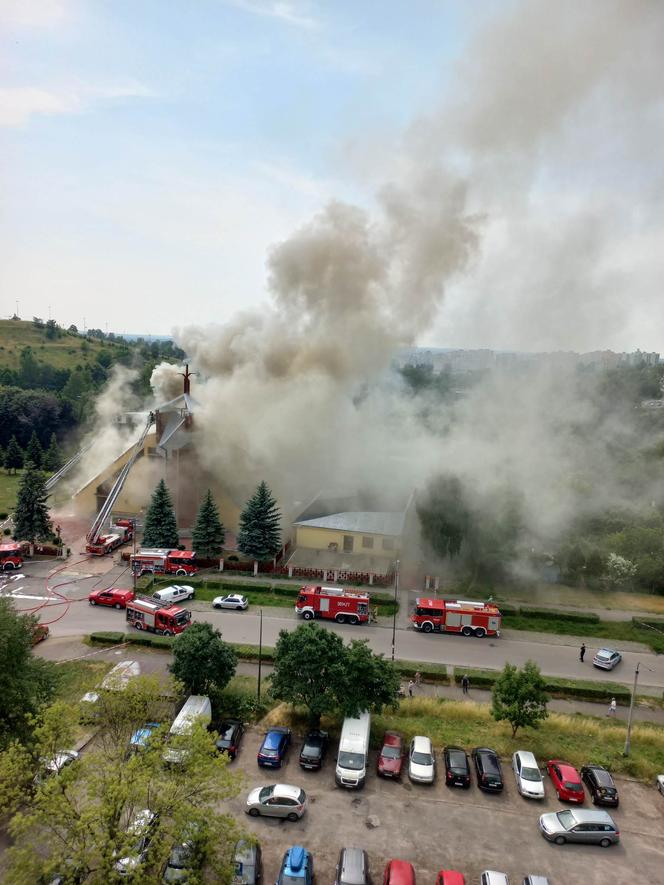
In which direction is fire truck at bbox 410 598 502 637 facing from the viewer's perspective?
to the viewer's left

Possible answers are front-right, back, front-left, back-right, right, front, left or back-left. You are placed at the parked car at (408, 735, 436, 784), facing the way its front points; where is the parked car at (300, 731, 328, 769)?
right

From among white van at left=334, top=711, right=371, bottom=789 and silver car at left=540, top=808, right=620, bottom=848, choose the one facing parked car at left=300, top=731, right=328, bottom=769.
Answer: the silver car

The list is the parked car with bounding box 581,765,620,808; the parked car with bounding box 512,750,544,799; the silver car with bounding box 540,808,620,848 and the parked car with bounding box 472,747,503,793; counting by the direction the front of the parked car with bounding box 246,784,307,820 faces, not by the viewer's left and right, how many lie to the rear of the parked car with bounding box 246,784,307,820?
4

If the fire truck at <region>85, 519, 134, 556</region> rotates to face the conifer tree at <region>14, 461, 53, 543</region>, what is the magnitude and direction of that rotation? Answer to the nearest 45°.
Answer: approximately 135° to its left

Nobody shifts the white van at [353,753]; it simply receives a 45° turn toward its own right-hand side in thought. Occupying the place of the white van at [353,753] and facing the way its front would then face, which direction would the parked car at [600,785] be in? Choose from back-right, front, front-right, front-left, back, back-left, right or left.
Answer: back-left

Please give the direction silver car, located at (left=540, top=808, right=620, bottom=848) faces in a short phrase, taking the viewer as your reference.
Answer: facing to the left of the viewer

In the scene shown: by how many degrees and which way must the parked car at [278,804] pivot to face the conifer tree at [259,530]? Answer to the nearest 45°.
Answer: approximately 90° to its right

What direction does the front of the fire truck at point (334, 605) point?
to the viewer's left

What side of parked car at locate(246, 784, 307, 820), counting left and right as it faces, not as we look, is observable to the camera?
left
